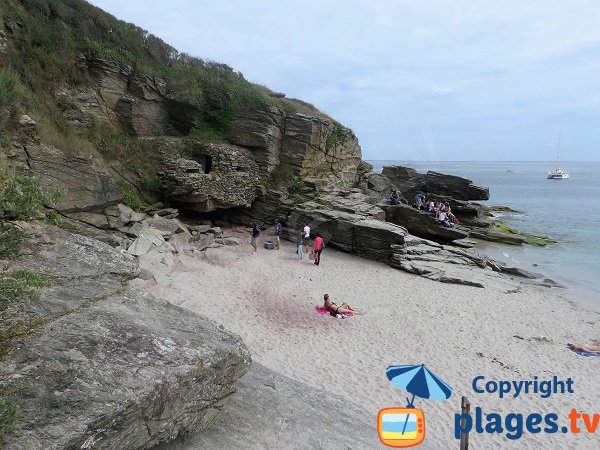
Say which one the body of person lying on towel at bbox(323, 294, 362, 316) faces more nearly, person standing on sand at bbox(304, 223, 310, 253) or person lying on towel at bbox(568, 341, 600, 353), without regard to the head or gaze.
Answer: the person lying on towel

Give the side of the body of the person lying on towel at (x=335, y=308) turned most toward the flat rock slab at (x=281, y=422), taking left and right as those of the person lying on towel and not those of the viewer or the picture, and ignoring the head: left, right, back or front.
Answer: right

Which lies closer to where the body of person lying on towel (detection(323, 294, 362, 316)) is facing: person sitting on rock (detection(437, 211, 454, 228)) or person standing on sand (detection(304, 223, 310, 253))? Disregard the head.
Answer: the person sitting on rock

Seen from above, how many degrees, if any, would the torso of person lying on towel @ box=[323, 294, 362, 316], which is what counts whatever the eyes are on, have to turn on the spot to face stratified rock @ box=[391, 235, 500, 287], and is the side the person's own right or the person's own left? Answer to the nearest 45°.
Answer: approximately 45° to the person's own left

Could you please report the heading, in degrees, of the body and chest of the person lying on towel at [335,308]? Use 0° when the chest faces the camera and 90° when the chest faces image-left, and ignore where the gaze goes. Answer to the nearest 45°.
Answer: approximately 270°

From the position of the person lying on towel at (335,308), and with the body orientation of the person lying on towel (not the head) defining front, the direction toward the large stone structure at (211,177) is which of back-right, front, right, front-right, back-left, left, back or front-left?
back-left

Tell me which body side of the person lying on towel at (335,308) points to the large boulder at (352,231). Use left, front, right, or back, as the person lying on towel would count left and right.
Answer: left

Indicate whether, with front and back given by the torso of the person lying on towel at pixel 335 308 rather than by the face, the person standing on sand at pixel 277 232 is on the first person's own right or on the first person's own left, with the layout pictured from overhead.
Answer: on the first person's own left

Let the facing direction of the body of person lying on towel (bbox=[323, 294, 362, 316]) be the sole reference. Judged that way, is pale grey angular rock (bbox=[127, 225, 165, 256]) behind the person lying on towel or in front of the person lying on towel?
behind

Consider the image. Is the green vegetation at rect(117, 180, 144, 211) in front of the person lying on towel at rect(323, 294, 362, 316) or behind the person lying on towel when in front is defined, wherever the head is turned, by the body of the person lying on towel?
behind
